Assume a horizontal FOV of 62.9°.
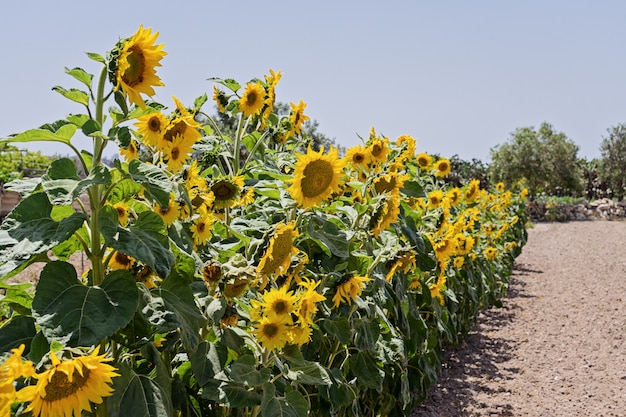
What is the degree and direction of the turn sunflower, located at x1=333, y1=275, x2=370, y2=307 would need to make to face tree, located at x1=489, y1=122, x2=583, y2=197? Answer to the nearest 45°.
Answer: approximately 135° to its left

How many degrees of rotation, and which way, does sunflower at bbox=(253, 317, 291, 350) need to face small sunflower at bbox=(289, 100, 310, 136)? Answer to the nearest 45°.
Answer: approximately 180°

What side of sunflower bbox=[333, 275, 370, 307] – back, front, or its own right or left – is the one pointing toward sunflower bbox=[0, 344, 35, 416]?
right

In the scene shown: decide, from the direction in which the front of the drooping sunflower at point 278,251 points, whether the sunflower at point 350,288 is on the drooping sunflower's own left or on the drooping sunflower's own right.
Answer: on the drooping sunflower's own left

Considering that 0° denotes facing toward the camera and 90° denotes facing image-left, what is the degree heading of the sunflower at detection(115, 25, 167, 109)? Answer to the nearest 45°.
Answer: approximately 315°

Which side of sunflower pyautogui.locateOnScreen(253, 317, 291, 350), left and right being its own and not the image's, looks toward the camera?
front

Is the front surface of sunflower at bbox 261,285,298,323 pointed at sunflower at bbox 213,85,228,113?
no

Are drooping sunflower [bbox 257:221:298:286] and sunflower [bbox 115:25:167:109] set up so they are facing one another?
no

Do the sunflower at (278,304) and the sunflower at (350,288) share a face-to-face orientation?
no

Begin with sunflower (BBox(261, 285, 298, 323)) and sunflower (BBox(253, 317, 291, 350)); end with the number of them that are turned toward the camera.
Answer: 2

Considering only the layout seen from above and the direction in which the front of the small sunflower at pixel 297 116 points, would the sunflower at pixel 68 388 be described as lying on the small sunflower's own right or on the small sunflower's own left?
on the small sunflower's own right

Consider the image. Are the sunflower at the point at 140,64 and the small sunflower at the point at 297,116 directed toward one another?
no

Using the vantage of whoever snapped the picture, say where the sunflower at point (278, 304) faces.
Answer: facing the viewer

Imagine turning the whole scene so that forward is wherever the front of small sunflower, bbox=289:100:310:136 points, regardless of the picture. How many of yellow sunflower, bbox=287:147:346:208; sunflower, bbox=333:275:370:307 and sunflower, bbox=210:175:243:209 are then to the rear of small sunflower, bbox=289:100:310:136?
0

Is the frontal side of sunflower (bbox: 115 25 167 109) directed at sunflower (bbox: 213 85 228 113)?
no

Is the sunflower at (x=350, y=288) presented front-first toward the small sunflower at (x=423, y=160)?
no
